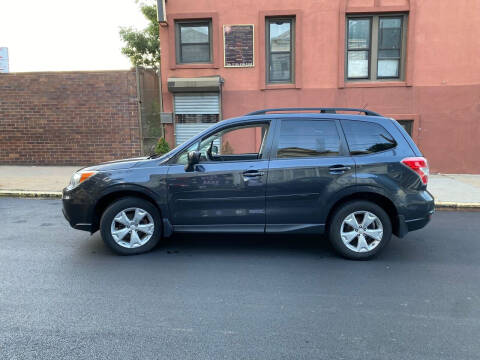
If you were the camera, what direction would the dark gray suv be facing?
facing to the left of the viewer

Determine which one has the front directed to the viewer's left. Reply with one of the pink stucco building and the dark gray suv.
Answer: the dark gray suv

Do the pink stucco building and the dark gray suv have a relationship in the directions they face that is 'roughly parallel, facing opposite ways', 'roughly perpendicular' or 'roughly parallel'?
roughly perpendicular

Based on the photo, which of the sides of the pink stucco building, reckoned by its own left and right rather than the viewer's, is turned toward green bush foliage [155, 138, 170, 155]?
right

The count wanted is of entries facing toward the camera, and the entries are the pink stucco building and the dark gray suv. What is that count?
1

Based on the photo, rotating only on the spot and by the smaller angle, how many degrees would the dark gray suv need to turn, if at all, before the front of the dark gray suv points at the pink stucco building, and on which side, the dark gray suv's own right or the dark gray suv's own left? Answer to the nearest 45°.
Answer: approximately 90° to the dark gray suv's own right

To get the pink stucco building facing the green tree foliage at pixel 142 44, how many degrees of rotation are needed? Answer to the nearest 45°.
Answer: approximately 135° to its right

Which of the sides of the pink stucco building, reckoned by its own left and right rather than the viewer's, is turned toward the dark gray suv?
front

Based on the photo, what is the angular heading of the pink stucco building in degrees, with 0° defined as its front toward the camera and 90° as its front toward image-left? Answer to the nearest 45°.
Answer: approximately 0°

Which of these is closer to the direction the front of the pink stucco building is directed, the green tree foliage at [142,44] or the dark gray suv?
the dark gray suv

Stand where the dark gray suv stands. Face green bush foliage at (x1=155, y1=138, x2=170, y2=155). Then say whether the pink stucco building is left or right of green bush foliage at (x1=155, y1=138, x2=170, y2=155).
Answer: right

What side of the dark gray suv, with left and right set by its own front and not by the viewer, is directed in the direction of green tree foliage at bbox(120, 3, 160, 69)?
right
